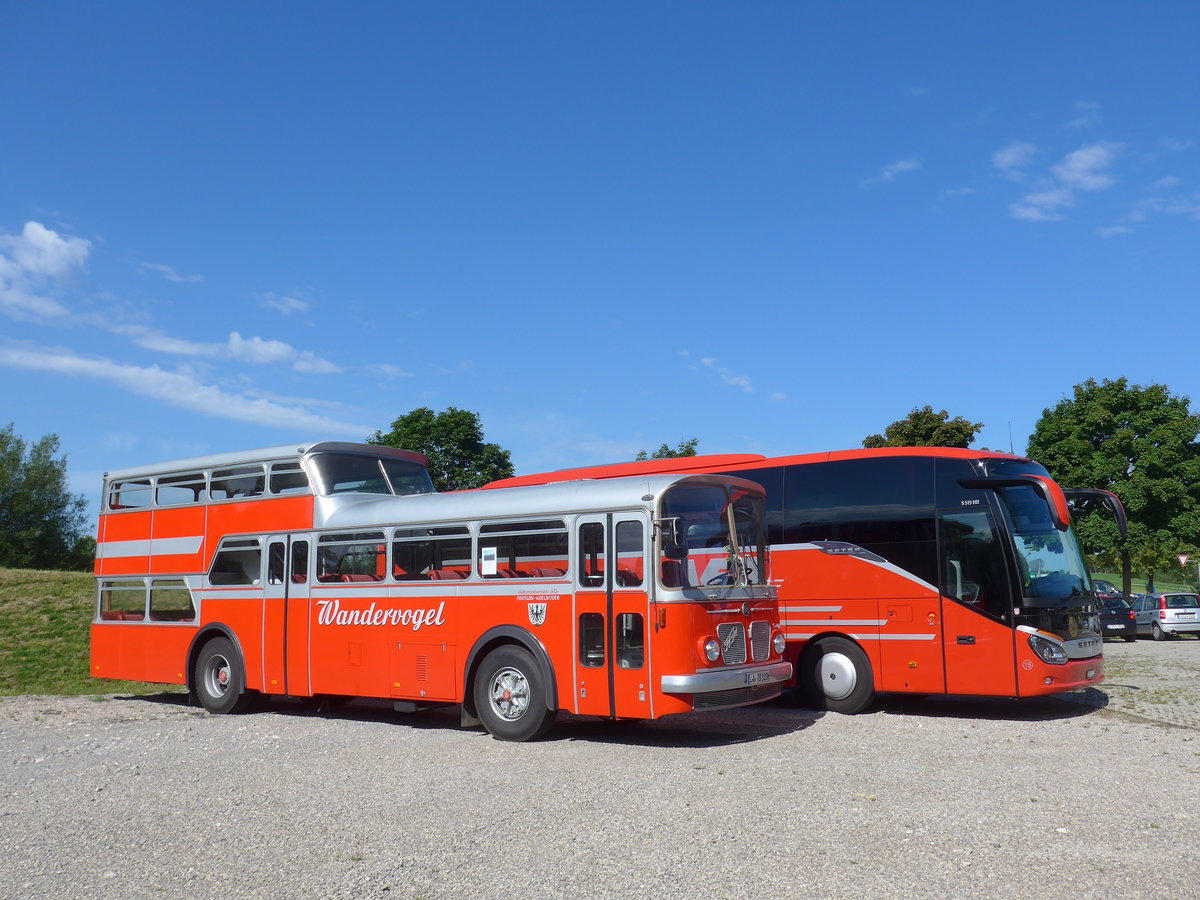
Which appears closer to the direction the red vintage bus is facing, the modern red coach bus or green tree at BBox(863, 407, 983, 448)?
the modern red coach bus

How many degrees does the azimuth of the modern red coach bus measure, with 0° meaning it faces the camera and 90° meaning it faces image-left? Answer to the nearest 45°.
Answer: approximately 315°

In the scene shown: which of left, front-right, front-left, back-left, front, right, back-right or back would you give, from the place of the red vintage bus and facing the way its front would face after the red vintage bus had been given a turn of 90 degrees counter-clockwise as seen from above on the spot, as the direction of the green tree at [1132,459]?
front

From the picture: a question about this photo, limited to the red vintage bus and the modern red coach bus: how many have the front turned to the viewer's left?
0

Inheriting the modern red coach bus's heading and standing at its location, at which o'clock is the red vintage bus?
The red vintage bus is roughly at 4 o'clock from the modern red coach bus.

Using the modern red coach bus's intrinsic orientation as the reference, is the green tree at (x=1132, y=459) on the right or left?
on its left

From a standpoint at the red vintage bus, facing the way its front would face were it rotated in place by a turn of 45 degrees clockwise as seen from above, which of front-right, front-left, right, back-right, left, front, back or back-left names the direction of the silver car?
back-left

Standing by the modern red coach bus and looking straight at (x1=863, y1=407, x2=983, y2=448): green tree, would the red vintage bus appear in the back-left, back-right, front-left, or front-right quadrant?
back-left

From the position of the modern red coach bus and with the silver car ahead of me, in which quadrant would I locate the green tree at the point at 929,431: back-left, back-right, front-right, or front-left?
front-left

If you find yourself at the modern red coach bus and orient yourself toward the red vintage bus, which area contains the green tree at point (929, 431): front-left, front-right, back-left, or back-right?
back-right

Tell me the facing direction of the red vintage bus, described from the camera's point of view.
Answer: facing the viewer and to the right of the viewer

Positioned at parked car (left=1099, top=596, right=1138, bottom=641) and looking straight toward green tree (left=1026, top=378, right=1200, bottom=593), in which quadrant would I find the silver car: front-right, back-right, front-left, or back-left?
front-right

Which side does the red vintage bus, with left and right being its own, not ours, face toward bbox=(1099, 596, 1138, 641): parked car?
left

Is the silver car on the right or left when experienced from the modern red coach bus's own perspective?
on its left

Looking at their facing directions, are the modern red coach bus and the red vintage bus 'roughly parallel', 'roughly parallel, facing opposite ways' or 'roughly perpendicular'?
roughly parallel
